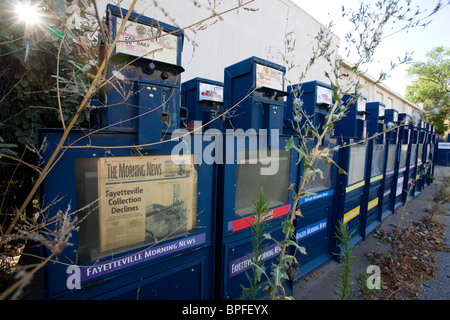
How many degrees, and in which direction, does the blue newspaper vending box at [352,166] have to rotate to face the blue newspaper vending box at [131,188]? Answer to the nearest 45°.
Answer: approximately 90° to its right

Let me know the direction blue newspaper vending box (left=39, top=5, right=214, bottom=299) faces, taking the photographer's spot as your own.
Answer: facing the viewer and to the right of the viewer

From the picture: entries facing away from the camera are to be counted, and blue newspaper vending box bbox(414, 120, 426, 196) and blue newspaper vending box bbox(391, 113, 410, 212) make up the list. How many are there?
0

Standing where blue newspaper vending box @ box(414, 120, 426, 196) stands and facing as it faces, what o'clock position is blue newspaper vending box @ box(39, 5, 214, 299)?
blue newspaper vending box @ box(39, 5, 214, 299) is roughly at 2 o'clock from blue newspaper vending box @ box(414, 120, 426, 196).

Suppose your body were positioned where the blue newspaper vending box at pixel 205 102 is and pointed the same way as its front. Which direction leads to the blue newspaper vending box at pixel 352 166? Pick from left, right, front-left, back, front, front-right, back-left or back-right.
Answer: front-left

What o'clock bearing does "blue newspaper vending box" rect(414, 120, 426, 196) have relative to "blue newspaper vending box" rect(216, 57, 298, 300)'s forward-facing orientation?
"blue newspaper vending box" rect(414, 120, 426, 196) is roughly at 9 o'clock from "blue newspaper vending box" rect(216, 57, 298, 300).

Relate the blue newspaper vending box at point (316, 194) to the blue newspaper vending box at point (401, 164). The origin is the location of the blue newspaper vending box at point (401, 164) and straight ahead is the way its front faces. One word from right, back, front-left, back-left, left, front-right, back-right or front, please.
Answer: front-right

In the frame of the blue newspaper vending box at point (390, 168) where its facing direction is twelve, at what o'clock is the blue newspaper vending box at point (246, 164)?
the blue newspaper vending box at point (246, 164) is roughly at 2 o'clock from the blue newspaper vending box at point (390, 168).

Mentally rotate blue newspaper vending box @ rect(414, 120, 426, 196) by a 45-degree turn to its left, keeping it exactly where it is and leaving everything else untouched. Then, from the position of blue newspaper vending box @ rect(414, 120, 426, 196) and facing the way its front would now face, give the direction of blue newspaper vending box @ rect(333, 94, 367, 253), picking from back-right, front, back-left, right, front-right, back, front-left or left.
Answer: right

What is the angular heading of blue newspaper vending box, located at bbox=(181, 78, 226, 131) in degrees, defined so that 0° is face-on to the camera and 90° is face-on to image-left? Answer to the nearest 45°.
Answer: approximately 315°

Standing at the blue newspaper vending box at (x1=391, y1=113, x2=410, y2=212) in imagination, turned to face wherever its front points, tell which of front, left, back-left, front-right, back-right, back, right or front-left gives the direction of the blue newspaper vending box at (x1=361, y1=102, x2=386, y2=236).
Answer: front-right

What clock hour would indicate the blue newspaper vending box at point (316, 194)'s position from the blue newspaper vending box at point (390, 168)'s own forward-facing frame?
the blue newspaper vending box at point (316, 194) is roughly at 2 o'clock from the blue newspaper vending box at point (390, 168).
